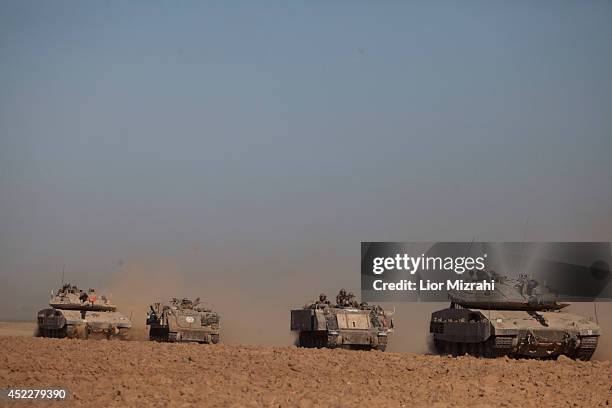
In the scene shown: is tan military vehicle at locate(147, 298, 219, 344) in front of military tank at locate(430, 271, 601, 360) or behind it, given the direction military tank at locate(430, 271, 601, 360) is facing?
behind

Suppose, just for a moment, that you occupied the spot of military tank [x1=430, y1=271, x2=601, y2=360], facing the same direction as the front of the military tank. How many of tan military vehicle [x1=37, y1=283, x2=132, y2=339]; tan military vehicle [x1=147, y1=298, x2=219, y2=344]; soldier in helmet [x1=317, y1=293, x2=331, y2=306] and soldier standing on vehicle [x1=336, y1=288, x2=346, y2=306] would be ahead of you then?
0

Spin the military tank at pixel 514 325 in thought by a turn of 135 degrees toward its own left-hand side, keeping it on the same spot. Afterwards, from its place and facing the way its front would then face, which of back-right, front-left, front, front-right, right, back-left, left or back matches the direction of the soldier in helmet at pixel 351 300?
front-left

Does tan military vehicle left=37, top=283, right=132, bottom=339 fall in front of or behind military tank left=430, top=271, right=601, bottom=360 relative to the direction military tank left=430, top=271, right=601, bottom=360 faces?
behind

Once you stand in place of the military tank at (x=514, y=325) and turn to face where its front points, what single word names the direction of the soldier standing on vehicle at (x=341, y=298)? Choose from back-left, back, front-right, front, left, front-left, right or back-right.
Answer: back

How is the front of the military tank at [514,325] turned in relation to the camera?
facing the viewer and to the right of the viewer

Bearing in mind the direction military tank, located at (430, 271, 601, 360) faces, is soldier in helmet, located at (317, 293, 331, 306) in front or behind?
behind

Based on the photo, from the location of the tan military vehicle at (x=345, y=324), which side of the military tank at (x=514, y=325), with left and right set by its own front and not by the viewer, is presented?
back
